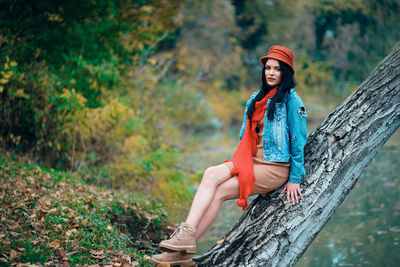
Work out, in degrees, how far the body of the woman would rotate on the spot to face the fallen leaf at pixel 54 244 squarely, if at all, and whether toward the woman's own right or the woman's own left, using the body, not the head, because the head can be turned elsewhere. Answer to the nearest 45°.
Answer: approximately 45° to the woman's own right

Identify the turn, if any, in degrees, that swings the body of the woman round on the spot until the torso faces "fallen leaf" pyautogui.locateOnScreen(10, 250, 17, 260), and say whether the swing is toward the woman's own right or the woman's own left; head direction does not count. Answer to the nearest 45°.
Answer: approximately 45° to the woman's own right

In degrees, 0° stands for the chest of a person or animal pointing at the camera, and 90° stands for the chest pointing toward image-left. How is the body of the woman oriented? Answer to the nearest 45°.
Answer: approximately 45°
